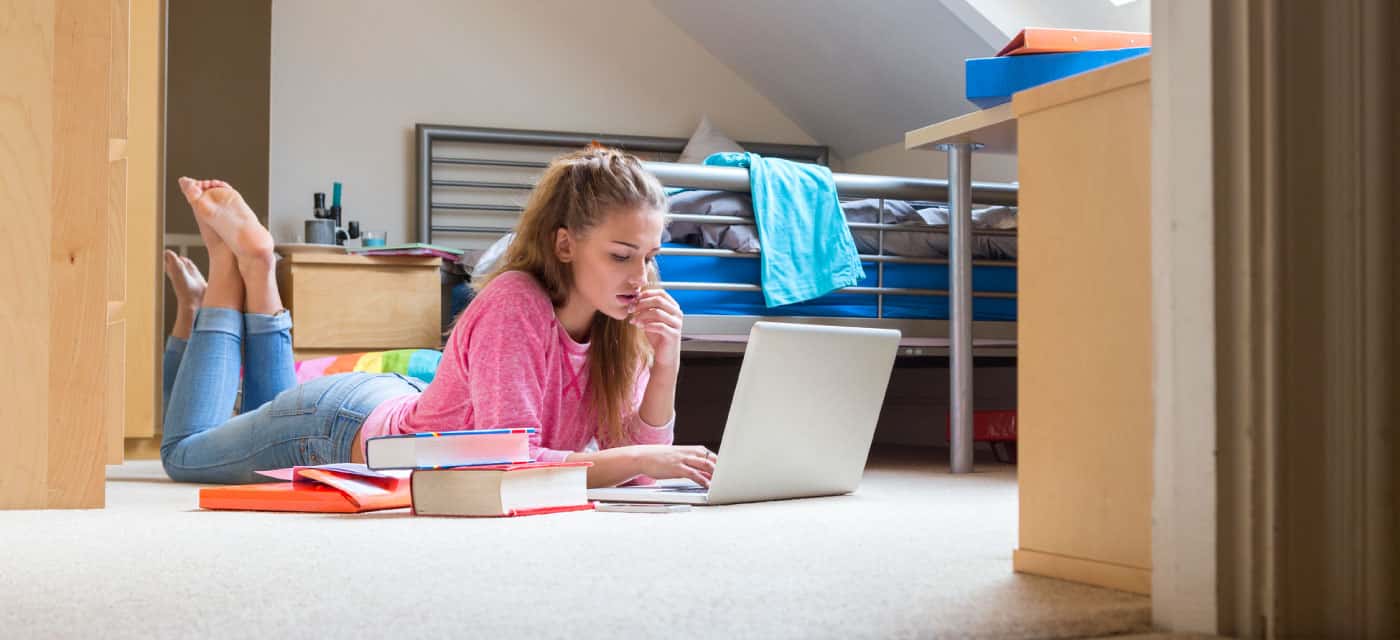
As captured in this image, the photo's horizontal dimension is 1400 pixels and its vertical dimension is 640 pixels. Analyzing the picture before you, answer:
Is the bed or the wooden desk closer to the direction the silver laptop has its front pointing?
the bed

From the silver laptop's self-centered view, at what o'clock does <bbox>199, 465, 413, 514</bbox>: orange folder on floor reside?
The orange folder on floor is roughly at 10 o'clock from the silver laptop.

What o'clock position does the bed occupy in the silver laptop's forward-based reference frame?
The bed is roughly at 2 o'clock from the silver laptop.

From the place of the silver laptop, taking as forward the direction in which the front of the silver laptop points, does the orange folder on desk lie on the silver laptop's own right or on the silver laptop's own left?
on the silver laptop's own right

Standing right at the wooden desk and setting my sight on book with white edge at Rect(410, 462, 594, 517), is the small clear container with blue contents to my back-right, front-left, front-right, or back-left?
front-right

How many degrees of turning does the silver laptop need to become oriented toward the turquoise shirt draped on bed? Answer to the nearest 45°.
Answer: approximately 45° to its right

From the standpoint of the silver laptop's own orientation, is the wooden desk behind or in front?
behind

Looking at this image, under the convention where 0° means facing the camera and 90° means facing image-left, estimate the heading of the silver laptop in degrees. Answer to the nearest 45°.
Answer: approximately 135°

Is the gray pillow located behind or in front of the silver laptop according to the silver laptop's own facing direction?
in front
